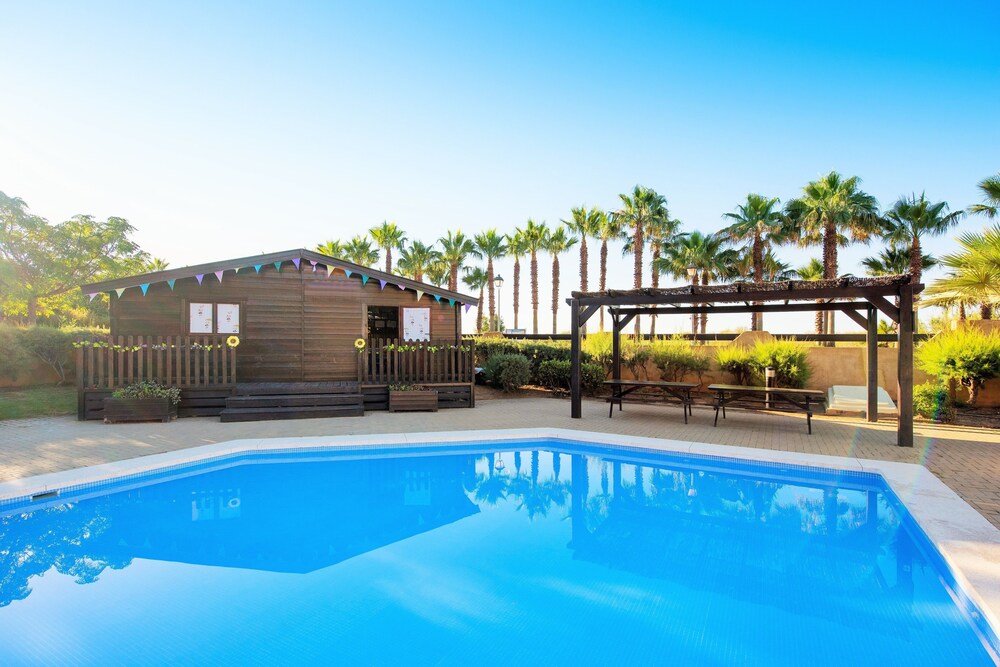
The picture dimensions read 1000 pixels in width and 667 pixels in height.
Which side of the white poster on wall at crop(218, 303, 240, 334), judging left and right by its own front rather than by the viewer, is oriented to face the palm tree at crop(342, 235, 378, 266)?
back

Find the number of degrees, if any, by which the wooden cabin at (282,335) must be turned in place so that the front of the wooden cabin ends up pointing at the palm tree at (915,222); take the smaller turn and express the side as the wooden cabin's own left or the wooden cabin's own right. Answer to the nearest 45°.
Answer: approximately 90° to the wooden cabin's own left

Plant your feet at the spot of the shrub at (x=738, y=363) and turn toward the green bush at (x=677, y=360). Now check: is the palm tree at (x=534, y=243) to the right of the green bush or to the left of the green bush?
right

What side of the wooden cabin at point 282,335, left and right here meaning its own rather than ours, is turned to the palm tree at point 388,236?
back

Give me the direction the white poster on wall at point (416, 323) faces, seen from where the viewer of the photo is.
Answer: facing the viewer

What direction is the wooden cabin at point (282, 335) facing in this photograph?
toward the camera

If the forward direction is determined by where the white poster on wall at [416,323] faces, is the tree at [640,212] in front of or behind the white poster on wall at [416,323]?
behind

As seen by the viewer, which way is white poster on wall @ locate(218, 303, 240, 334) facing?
toward the camera

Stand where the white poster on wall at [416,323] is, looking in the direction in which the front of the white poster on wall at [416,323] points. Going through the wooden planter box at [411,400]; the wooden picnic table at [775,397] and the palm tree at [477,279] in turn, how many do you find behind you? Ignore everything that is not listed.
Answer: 1

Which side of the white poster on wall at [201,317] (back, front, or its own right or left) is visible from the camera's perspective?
front

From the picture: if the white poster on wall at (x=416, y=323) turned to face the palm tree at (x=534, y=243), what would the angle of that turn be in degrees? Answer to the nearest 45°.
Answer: approximately 180°

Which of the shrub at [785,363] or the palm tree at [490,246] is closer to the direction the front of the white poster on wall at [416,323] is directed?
the shrub
